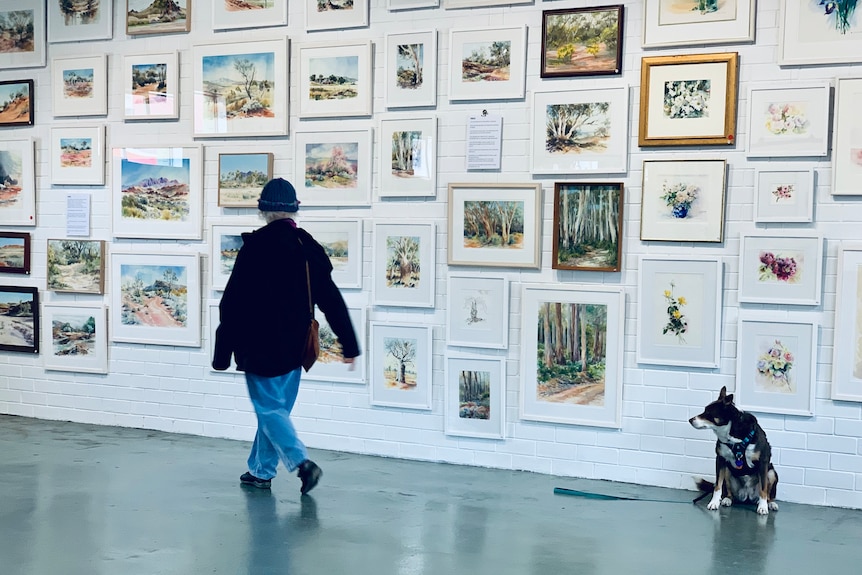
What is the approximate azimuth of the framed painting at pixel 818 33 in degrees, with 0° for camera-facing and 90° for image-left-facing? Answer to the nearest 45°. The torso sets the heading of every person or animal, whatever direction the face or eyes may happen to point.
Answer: approximately 0°

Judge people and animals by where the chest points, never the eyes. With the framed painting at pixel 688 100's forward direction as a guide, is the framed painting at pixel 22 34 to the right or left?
on its right

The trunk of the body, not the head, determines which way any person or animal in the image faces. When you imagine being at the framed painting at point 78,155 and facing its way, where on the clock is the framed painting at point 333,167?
the framed painting at point 333,167 is roughly at 9 o'clock from the framed painting at point 78,155.

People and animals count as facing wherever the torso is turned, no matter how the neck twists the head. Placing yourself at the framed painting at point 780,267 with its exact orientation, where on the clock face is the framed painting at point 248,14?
the framed painting at point 248,14 is roughly at 3 o'clock from the framed painting at point 780,267.

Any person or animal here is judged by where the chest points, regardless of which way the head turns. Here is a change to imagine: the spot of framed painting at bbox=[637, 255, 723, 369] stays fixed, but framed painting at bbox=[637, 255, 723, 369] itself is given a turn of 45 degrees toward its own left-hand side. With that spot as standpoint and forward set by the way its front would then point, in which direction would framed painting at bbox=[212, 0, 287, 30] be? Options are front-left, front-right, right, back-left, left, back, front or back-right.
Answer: back-right

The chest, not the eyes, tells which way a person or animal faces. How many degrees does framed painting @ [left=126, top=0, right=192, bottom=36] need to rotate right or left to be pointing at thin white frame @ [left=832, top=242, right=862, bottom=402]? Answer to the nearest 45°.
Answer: approximately 90° to its left

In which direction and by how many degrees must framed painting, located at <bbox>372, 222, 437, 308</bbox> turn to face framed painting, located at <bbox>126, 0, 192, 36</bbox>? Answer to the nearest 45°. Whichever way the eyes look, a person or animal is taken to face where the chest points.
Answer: approximately 135° to its right

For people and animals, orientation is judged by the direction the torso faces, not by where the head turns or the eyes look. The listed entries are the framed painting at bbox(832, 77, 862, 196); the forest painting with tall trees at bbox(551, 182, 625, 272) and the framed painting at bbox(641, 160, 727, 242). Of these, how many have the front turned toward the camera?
3

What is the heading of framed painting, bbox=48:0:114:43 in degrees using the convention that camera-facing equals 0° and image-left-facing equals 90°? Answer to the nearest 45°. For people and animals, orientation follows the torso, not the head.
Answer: approximately 45°
